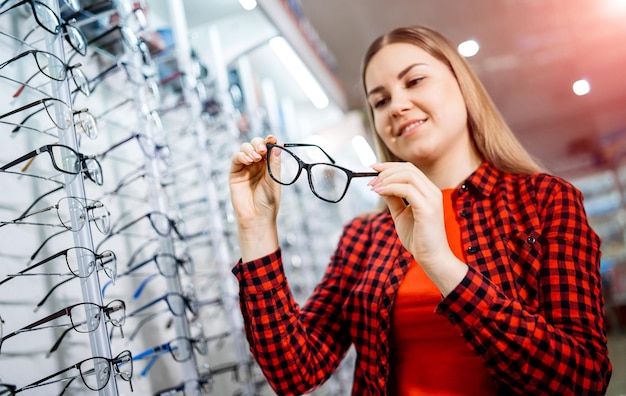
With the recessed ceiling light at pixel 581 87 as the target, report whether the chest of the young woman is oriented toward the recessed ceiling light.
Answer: no

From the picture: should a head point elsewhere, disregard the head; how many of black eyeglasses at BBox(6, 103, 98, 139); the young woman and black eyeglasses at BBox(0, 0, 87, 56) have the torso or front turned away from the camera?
0

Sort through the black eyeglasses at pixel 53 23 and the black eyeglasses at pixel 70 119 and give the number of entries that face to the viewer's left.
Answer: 0

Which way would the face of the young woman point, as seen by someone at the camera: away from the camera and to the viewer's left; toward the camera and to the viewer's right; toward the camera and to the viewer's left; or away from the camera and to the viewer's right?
toward the camera and to the viewer's left

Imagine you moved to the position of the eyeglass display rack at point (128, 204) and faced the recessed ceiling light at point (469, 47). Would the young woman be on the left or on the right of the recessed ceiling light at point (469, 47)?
right

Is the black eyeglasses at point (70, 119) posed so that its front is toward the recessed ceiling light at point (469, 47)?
no

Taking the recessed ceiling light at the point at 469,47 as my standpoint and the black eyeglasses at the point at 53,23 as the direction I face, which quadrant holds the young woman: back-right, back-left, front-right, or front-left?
front-left

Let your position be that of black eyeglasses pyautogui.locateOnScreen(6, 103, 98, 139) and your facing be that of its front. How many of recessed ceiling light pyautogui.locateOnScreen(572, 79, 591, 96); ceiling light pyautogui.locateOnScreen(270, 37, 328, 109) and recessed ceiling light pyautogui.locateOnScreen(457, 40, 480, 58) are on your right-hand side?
0

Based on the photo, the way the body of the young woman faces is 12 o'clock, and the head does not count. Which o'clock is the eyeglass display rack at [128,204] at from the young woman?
The eyeglass display rack is roughly at 2 o'clock from the young woman.

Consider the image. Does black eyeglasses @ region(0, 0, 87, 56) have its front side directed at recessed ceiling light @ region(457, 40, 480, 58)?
no

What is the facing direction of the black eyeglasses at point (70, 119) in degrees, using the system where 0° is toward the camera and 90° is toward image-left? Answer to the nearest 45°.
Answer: approximately 315°

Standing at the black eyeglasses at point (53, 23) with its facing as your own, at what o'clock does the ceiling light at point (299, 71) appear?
The ceiling light is roughly at 9 o'clock from the black eyeglasses.

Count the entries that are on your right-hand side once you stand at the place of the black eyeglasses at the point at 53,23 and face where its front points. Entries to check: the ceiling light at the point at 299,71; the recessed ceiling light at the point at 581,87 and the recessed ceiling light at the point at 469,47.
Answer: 0

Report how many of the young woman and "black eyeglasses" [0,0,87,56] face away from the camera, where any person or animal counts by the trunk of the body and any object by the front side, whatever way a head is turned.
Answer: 0

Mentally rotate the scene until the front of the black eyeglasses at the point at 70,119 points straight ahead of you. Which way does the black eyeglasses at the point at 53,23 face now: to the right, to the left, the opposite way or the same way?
the same way

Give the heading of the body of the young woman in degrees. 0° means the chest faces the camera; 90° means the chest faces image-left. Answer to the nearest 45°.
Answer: approximately 45°

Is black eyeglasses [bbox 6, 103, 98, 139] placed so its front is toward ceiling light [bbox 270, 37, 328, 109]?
no
